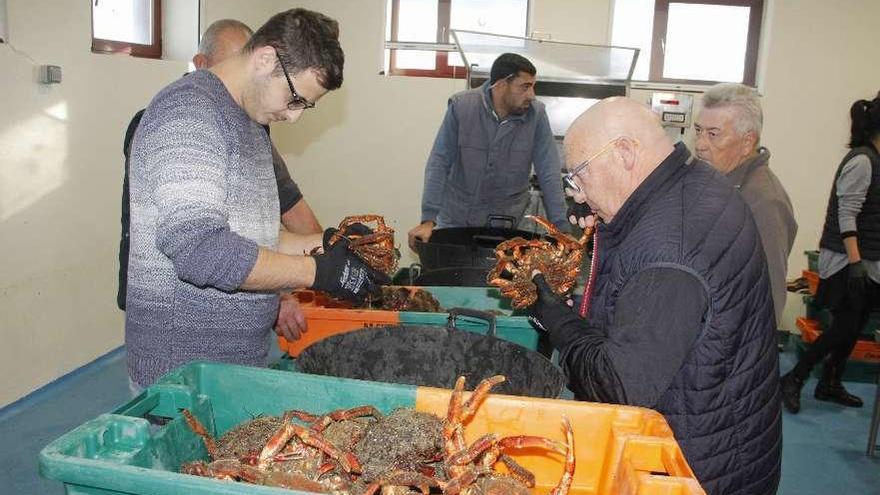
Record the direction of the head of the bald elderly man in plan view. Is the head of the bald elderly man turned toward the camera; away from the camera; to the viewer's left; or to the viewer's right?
to the viewer's left

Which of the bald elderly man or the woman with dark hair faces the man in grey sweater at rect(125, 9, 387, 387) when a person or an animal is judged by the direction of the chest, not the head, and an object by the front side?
the bald elderly man

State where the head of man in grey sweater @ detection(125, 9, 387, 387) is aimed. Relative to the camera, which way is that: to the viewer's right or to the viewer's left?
to the viewer's right

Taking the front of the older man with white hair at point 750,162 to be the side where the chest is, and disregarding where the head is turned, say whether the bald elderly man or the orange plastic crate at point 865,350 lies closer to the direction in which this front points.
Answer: the bald elderly man

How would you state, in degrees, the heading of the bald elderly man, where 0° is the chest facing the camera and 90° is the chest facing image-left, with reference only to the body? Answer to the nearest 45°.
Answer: approximately 90°

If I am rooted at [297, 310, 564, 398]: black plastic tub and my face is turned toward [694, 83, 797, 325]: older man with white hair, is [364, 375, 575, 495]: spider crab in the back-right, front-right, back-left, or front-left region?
back-right

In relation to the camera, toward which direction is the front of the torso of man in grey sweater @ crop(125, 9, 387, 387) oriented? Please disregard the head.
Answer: to the viewer's right

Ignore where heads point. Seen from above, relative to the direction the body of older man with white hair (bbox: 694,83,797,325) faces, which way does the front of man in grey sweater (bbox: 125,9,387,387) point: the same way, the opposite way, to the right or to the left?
the opposite way

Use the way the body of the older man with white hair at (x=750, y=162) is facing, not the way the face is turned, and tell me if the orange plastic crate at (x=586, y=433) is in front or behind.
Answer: in front

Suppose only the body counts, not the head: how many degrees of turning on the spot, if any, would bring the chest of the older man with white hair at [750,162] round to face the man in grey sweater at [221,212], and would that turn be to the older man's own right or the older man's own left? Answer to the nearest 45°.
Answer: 0° — they already face them

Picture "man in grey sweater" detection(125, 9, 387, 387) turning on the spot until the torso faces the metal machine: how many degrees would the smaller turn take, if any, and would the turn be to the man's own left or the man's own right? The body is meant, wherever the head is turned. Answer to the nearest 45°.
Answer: approximately 45° to the man's own left

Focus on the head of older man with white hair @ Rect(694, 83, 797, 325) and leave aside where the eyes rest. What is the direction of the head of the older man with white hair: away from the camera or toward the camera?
toward the camera

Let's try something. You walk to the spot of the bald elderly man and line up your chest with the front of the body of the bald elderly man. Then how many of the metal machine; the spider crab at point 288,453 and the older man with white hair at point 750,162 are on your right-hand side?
2

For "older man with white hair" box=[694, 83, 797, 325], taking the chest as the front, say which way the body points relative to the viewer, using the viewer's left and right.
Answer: facing the viewer and to the left of the viewer
